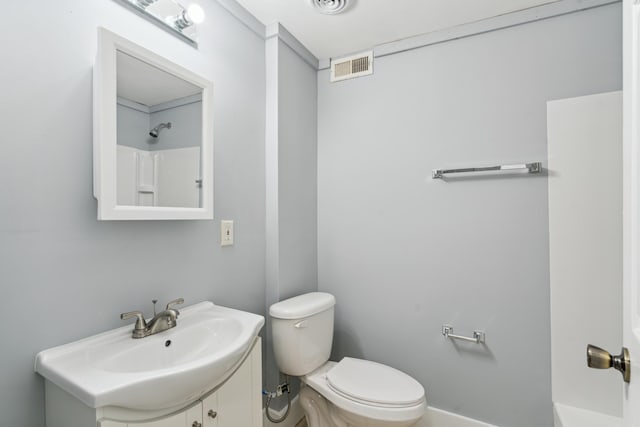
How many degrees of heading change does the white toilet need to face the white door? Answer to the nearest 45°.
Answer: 0° — it already faces it

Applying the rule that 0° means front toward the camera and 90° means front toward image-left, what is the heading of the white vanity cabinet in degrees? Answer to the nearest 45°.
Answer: approximately 315°

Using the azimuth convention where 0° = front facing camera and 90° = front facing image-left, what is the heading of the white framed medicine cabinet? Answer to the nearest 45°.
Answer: approximately 315°
